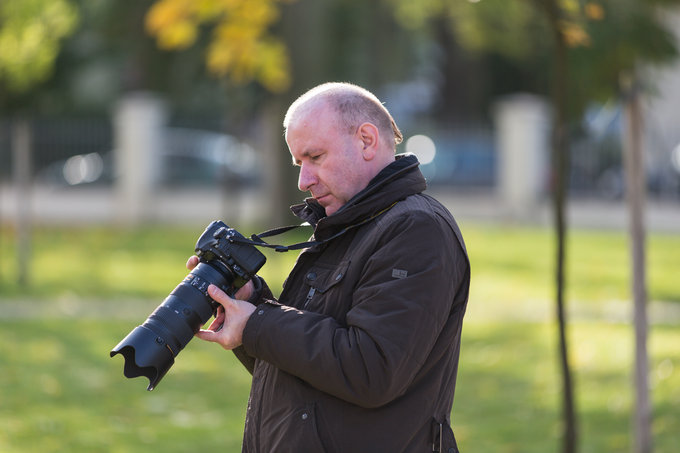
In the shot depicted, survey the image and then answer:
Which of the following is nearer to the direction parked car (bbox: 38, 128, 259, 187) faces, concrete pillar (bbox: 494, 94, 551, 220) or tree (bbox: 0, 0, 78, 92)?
the tree

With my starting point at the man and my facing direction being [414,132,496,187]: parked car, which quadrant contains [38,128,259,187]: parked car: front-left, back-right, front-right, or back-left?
front-left

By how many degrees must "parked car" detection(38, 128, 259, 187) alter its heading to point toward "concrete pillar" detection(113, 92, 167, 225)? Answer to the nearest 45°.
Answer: approximately 45° to its left

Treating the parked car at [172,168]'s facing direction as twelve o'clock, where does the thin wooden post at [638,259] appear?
The thin wooden post is roughly at 9 o'clock from the parked car.

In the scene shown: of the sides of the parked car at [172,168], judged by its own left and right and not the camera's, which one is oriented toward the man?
left

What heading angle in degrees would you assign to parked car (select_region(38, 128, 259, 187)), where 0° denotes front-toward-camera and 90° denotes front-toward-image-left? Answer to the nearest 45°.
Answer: approximately 90°

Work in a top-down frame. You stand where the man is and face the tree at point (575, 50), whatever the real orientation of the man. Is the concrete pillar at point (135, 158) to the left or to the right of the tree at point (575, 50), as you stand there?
left

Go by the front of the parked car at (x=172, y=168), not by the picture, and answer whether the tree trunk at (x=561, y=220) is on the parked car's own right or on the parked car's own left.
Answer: on the parked car's own left

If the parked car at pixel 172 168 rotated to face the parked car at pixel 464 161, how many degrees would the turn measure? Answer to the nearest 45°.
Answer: approximately 180°

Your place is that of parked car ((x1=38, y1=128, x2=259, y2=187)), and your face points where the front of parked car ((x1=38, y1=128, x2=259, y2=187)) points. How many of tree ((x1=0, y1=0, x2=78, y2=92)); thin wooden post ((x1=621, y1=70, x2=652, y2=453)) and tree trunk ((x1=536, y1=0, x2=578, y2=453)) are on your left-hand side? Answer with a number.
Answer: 3

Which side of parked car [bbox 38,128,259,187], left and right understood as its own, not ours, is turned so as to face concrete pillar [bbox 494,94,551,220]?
back
